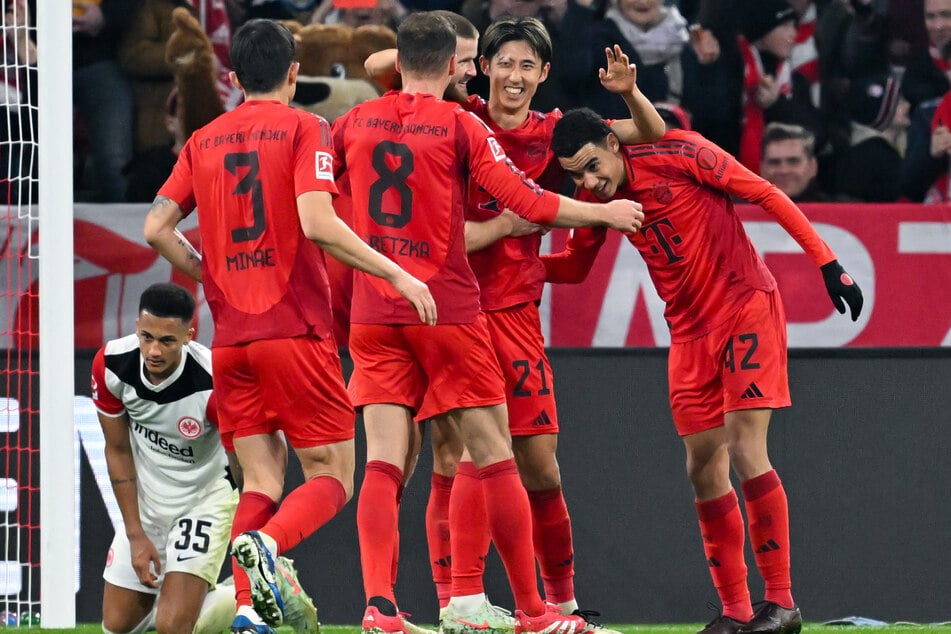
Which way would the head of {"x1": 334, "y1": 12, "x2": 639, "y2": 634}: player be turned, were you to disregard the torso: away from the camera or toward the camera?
away from the camera

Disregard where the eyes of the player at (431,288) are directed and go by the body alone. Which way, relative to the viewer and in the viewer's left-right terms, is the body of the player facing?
facing away from the viewer

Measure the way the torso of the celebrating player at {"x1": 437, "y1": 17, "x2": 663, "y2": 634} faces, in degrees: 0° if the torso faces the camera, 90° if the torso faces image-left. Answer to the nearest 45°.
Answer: approximately 0°

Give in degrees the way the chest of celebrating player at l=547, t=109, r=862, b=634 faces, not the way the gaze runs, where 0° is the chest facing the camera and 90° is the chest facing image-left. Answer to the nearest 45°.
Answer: approximately 45°

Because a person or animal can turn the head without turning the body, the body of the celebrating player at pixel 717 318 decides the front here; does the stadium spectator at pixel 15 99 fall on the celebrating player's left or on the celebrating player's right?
on the celebrating player's right
